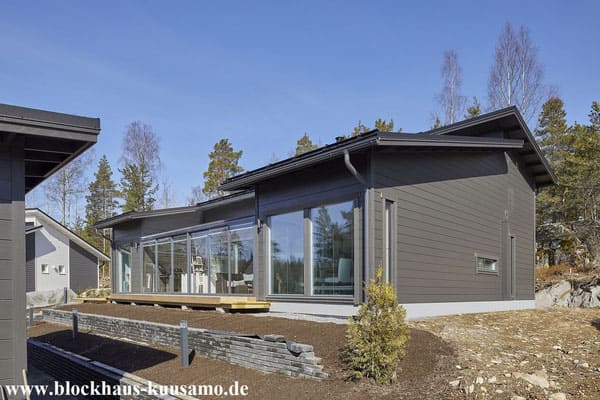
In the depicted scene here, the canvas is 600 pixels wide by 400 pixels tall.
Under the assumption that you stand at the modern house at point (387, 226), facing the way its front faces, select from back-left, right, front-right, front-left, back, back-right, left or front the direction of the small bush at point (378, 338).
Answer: front-left

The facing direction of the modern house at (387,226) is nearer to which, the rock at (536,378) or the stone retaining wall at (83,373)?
the stone retaining wall

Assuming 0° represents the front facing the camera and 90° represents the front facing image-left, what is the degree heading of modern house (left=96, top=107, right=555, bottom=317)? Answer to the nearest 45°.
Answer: approximately 45°

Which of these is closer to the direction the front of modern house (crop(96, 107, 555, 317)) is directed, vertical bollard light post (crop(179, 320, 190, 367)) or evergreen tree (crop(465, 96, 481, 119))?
the vertical bollard light post

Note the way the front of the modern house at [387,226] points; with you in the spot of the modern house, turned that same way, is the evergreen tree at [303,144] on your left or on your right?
on your right

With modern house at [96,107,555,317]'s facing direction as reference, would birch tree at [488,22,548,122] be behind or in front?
behind

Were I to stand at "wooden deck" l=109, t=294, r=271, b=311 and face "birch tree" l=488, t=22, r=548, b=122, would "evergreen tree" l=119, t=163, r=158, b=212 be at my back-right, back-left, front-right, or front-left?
front-left

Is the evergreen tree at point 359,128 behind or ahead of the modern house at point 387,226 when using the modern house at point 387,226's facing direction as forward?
behind

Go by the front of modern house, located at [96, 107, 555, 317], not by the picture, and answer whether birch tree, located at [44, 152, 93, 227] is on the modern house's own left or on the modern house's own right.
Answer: on the modern house's own right

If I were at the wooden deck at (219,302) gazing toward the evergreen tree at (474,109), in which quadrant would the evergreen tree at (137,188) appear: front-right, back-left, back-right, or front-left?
front-left

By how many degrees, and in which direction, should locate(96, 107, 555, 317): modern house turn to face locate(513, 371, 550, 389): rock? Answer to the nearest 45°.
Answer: approximately 45° to its left
